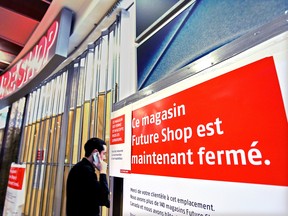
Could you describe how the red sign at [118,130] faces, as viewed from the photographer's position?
facing the viewer and to the left of the viewer

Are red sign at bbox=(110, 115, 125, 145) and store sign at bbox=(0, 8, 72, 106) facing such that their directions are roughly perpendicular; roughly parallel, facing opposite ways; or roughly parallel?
roughly parallel

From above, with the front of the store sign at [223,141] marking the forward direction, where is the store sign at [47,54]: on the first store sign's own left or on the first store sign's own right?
on the first store sign's own right

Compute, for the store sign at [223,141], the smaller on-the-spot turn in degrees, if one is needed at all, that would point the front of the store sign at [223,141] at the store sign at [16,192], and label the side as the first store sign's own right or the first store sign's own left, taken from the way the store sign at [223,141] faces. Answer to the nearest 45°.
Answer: approximately 90° to the first store sign's own right

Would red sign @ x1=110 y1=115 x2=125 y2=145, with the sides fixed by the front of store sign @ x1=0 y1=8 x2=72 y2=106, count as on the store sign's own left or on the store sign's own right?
on the store sign's own left

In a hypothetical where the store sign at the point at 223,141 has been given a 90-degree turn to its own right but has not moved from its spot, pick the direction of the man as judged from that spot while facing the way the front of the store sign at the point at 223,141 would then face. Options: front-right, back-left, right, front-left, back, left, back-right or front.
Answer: front

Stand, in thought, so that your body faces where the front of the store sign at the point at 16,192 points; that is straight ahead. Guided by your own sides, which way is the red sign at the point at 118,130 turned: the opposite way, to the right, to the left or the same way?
the same way

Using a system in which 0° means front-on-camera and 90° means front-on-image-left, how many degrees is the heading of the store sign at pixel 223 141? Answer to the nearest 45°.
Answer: approximately 45°

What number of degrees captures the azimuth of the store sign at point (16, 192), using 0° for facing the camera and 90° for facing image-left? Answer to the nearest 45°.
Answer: approximately 45°

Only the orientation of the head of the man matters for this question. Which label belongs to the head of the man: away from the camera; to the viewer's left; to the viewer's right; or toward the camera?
to the viewer's right
